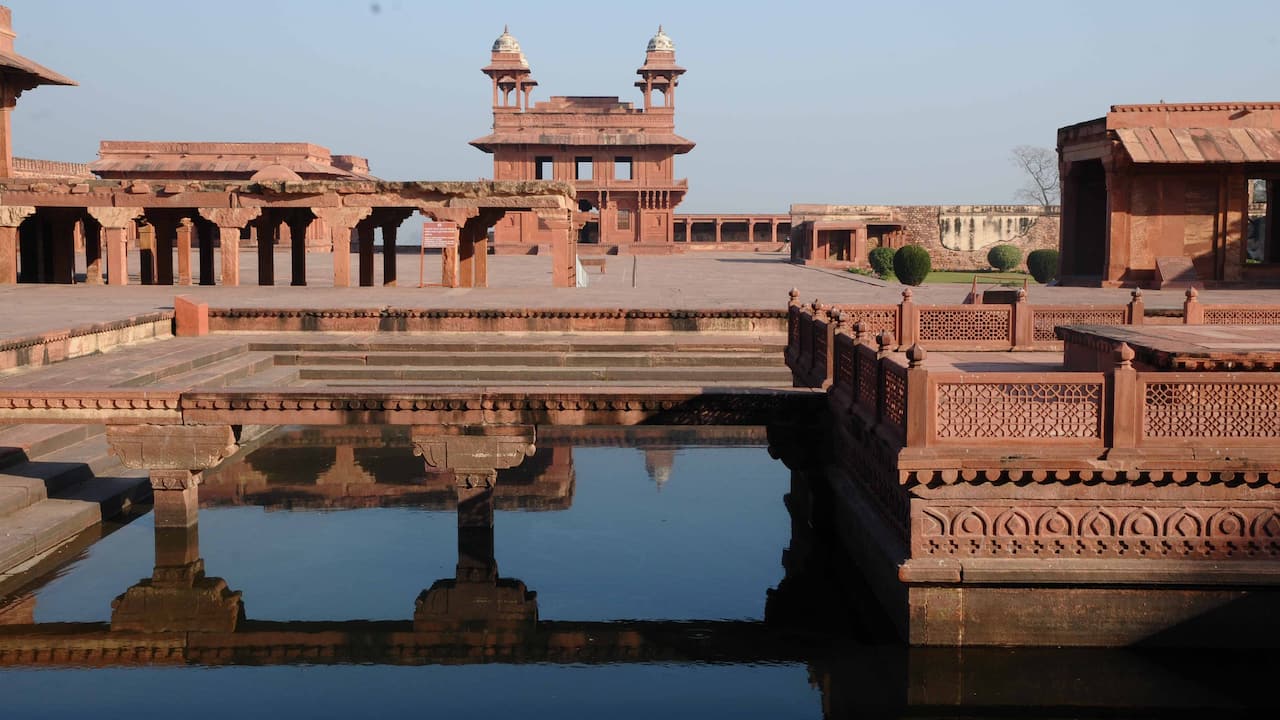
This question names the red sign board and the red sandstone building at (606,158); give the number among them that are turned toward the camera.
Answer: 2

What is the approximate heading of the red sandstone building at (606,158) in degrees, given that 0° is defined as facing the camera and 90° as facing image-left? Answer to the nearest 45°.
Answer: approximately 0°

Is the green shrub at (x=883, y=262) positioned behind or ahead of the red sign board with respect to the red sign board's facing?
behind

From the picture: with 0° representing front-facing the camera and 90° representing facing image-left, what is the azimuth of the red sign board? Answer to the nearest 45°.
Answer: approximately 0°

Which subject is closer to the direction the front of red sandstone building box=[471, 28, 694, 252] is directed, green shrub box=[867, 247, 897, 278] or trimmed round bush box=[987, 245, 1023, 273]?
the green shrub

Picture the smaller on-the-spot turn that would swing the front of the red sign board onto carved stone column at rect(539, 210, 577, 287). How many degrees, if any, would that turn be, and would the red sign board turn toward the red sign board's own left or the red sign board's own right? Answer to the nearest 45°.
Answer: approximately 135° to the red sign board's own left

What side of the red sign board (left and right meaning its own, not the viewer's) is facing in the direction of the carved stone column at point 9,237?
right
